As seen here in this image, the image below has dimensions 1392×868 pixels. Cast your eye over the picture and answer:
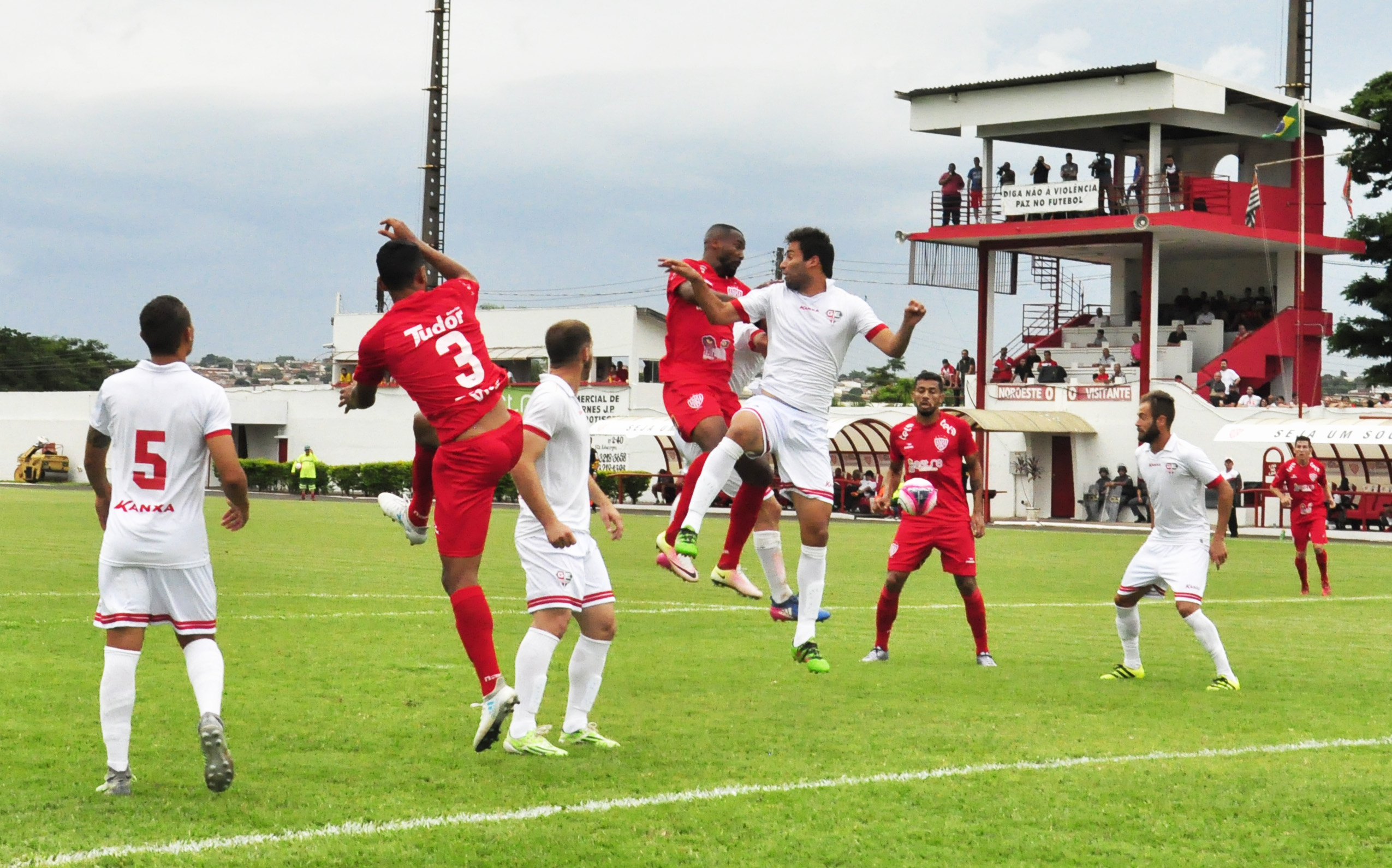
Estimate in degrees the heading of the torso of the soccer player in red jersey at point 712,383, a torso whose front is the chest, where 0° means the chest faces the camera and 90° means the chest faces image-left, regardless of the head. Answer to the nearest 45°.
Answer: approximately 315°

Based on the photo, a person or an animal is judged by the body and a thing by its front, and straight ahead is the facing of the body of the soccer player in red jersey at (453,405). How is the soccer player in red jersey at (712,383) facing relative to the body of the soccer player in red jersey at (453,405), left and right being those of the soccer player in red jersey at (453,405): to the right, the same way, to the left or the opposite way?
the opposite way

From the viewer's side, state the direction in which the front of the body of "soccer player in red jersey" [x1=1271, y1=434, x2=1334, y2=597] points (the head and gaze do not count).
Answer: toward the camera

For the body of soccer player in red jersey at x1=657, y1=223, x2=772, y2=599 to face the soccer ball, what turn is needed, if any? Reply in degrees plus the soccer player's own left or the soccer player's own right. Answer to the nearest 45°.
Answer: approximately 90° to the soccer player's own left

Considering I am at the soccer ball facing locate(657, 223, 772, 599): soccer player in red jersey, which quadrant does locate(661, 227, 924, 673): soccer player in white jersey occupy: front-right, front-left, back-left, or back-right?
front-left

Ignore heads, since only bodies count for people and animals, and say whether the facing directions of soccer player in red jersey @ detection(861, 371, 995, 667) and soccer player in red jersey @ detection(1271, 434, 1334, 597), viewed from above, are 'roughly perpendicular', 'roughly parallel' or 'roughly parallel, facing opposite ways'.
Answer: roughly parallel

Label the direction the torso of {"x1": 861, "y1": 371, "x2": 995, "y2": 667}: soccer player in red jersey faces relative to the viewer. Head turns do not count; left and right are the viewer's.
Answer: facing the viewer

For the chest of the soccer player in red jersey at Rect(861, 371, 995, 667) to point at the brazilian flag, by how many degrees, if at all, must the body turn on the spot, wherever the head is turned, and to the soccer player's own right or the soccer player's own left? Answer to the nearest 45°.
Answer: approximately 180°

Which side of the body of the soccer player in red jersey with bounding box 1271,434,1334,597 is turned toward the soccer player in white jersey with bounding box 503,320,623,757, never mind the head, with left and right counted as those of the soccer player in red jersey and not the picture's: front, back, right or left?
front

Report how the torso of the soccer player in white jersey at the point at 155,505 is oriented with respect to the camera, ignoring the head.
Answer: away from the camera

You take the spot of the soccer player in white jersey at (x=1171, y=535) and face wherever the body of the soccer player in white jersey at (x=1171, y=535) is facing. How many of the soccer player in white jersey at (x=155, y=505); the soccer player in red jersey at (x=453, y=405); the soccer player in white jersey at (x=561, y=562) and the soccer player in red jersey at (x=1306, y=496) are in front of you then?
3

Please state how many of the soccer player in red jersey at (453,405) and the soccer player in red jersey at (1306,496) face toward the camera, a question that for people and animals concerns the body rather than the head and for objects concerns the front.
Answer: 1

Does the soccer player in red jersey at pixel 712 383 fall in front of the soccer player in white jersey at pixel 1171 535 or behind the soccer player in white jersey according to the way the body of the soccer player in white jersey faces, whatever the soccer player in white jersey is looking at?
in front

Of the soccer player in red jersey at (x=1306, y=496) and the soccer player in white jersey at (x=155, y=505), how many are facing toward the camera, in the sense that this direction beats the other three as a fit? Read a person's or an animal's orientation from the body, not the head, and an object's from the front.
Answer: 1

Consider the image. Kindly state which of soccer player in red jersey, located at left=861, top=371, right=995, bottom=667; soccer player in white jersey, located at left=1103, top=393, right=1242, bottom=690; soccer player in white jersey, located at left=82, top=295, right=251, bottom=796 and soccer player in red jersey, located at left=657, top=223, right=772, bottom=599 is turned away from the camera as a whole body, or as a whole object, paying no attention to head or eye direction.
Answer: soccer player in white jersey, located at left=82, top=295, right=251, bottom=796

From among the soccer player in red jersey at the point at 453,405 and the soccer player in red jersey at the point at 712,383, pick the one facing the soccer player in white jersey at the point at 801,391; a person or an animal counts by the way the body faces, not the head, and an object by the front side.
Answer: the soccer player in red jersey at the point at 712,383

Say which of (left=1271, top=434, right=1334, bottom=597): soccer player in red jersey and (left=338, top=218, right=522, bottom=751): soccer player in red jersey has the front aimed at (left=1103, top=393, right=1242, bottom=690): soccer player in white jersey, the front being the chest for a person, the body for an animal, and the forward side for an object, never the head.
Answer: (left=1271, top=434, right=1334, bottom=597): soccer player in red jersey

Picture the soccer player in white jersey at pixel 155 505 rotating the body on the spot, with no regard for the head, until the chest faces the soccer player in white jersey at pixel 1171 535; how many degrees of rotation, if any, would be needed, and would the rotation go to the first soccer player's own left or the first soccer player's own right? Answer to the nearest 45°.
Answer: approximately 90° to the first soccer player's own right

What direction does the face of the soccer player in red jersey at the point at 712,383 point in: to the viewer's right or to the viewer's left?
to the viewer's right
